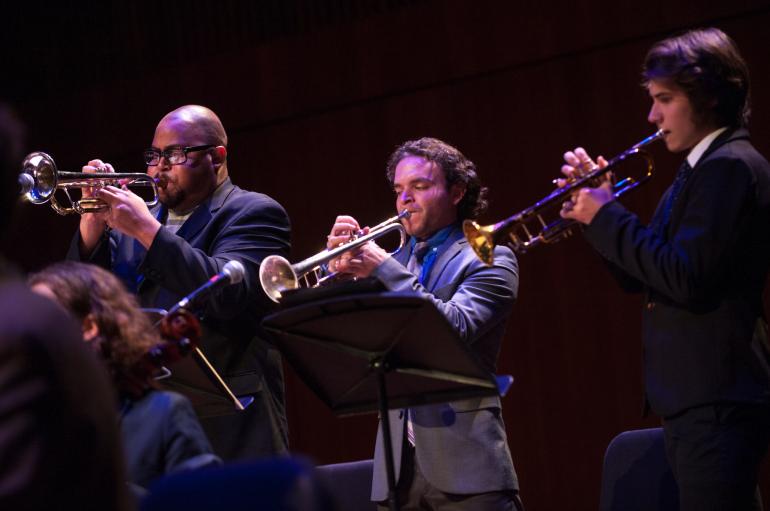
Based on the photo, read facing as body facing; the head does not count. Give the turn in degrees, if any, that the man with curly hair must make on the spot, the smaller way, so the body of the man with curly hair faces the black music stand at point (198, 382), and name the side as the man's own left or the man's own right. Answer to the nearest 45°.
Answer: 0° — they already face it

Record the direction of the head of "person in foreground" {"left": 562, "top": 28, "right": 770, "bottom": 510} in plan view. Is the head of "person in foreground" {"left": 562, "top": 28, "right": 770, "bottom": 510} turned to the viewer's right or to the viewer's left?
to the viewer's left

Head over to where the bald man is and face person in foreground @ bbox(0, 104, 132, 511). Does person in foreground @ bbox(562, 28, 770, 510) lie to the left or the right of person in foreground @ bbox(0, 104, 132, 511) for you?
left

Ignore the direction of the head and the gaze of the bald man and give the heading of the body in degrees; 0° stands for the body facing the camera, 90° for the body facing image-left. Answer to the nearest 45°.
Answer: approximately 45°

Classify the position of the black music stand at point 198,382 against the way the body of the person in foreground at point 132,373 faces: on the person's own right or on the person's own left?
on the person's own right

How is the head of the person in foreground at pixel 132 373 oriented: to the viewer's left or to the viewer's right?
to the viewer's left

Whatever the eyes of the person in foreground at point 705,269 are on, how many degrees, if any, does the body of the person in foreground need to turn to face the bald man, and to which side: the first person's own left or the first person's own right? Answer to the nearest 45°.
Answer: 0° — they already face them

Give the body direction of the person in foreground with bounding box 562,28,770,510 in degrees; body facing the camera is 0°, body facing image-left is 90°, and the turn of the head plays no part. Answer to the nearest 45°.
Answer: approximately 90°

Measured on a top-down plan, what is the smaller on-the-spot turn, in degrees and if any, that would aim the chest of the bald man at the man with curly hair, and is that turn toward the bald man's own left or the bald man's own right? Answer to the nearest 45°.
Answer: approximately 90° to the bald man's own left

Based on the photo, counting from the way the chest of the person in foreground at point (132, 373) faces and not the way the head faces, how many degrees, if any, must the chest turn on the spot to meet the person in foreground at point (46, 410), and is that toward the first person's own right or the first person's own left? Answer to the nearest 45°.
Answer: approximately 90° to the first person's own left

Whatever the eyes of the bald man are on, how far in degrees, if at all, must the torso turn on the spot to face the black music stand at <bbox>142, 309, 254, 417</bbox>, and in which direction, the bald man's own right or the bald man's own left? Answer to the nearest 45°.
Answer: approximately 45° to the bald man's own left

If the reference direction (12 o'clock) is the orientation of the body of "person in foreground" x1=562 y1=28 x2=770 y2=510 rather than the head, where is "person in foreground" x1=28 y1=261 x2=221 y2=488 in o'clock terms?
"person in foreground" x1=28 y1=261 x2=221 y2=488 is roughly at 11 o'clock from "person in foreground" x1=562 y1=28 x2=770 y2=510.
